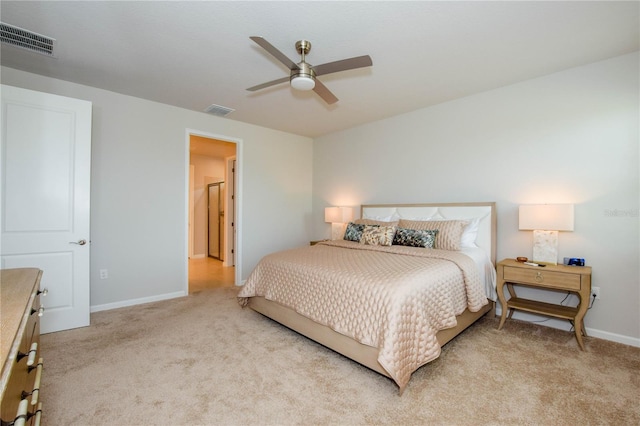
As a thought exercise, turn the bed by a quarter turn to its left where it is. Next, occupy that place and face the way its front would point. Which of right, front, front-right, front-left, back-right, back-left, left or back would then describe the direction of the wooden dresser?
right

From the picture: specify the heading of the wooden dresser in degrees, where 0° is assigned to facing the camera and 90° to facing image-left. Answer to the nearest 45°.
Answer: approximately 270°

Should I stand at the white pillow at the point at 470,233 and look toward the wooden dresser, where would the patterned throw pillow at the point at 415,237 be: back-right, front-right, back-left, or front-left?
front-right

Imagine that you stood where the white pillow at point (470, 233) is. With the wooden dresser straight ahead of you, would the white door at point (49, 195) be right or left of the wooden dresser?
right

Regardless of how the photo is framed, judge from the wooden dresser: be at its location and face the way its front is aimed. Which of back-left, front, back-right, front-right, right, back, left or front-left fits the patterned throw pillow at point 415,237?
front

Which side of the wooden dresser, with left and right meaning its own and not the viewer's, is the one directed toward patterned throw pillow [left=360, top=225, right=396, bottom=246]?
front

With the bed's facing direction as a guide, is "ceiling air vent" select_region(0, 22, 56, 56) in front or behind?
in front

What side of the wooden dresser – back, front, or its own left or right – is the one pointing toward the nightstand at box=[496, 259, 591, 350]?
front

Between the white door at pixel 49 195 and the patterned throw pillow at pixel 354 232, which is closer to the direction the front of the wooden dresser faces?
the patterned throw pillow

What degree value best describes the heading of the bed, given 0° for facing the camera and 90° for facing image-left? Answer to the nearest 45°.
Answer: approximately 45°

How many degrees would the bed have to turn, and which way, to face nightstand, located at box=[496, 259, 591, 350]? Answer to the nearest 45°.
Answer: approximately 135° to its left

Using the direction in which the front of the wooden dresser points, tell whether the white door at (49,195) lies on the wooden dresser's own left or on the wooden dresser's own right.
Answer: on the wooden dresser's own left

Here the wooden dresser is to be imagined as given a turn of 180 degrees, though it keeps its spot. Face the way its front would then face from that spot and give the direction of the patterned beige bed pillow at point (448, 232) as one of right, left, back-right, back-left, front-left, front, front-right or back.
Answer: back

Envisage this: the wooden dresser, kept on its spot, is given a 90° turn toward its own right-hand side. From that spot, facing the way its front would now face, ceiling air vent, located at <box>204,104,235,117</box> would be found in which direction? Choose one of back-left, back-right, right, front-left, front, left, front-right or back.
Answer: back-left
